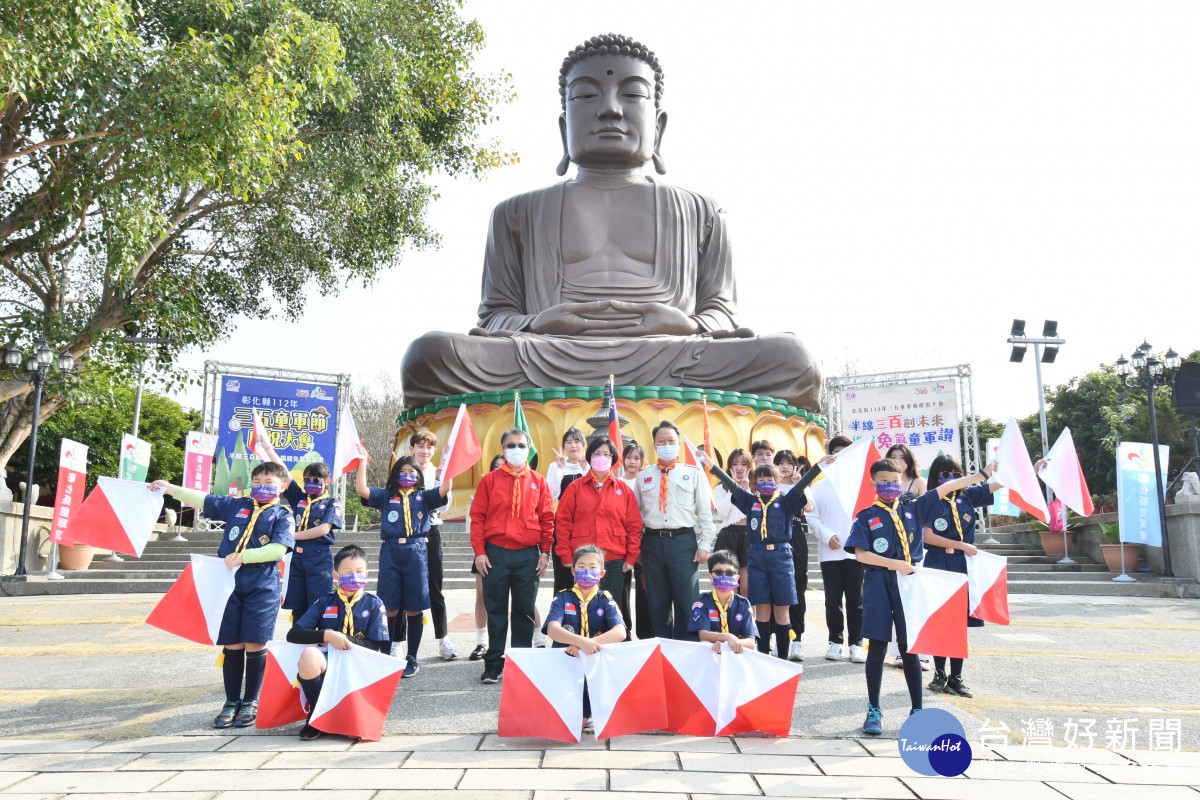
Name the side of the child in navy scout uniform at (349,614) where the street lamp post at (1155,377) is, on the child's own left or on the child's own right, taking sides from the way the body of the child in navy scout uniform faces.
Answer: on the child's own left

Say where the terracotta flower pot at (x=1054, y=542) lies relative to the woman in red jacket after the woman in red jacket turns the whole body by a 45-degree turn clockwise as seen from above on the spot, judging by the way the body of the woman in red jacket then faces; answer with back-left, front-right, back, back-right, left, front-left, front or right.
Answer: back

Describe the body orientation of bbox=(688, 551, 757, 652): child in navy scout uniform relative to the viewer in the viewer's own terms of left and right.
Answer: facing the viewer

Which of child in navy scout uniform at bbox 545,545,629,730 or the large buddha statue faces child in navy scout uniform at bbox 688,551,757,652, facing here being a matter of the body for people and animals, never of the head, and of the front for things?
the large buddha statue

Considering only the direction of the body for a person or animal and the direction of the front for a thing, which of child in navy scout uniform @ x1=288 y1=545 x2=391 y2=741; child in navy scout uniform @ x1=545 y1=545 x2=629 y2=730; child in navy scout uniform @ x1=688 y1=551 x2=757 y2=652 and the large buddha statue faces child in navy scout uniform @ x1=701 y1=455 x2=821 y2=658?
the large buddha statue

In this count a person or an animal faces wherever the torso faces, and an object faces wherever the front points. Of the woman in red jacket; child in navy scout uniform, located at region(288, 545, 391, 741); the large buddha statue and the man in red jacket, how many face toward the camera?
4

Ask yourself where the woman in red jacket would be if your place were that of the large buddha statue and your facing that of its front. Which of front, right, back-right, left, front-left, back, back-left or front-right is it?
front

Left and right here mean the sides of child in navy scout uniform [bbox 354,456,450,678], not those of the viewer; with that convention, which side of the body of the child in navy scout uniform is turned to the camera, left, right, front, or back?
front

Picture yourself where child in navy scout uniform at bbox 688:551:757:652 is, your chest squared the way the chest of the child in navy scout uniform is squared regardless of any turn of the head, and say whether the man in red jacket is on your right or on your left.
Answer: on your right

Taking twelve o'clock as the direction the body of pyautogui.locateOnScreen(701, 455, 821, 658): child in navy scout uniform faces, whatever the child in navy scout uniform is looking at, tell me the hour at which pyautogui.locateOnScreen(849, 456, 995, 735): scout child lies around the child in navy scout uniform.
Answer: The scout child is roughly at 11 o'clock from the child in navy scout uniform.

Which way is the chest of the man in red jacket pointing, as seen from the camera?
toward the camera

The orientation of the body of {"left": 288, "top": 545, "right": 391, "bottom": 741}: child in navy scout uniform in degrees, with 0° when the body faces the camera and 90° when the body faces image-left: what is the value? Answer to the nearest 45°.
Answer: approximately 0°

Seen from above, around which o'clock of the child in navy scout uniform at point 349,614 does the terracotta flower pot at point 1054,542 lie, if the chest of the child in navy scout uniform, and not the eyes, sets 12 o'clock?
The terracotta flower pot is roughly at 8 o'clock from the child in navy scout uniform.

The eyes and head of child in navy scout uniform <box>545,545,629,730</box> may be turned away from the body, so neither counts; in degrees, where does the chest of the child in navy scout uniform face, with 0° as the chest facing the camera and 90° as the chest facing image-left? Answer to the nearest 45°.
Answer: approximately 0°
